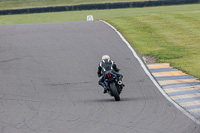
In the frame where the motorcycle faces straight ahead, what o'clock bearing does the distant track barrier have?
The distant track barrier is roughly at 12 o'clock from the motorcycle.

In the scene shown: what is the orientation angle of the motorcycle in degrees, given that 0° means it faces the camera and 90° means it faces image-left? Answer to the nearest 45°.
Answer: approximately 180°
